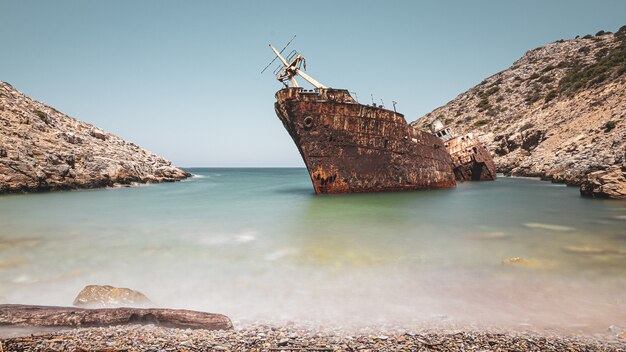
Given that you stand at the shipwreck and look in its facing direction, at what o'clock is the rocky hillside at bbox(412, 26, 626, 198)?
The rocky hillside is roughly at 6 o'clock from the shipwreck.

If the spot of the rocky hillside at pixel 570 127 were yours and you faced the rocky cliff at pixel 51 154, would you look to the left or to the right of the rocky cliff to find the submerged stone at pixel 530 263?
left

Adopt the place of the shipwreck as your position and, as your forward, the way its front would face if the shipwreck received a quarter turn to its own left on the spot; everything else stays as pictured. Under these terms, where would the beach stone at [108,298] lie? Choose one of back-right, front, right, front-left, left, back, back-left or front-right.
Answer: front-right

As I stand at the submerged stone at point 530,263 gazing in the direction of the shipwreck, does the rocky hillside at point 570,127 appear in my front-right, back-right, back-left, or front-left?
front-right

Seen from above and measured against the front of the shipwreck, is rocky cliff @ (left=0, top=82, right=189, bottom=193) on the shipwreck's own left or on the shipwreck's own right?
on the shipwreck's own right

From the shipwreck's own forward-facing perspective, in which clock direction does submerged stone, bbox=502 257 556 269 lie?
The submerged stone is roughly at 10 o'clock from the shipwreck.

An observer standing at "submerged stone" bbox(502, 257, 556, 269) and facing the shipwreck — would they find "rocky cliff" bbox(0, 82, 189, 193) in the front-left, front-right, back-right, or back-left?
front-left
